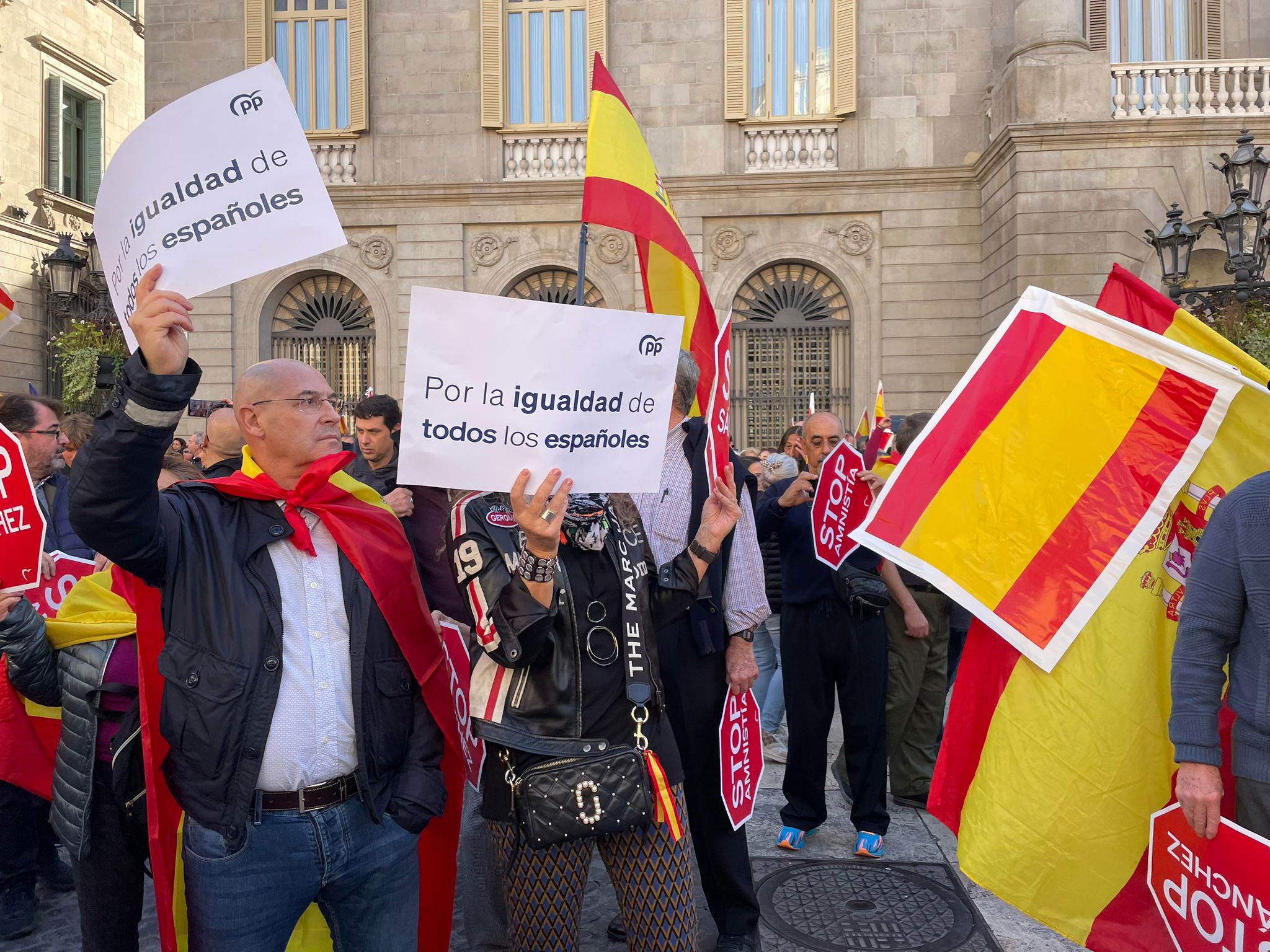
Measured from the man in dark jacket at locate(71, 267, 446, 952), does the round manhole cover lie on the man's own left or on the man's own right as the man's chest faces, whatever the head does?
on the man's own left

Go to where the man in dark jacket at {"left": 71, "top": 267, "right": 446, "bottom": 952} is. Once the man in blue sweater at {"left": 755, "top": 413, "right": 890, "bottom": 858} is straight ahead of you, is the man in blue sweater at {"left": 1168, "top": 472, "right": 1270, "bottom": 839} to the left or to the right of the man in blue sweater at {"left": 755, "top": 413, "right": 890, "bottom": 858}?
right

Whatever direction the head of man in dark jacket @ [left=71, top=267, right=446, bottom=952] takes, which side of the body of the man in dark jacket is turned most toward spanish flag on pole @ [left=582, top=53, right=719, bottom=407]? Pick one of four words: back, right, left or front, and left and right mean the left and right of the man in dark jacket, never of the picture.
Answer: left

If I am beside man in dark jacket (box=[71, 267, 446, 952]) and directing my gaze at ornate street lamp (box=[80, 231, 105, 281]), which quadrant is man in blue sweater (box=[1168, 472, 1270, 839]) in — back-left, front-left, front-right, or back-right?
back-right

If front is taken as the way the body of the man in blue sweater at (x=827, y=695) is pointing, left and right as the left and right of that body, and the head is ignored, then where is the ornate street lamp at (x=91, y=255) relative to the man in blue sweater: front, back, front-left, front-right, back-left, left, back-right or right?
back-right

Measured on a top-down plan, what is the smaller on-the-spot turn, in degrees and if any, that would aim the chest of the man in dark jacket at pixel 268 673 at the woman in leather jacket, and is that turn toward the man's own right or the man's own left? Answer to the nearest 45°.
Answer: approximately 45° to the man's own left

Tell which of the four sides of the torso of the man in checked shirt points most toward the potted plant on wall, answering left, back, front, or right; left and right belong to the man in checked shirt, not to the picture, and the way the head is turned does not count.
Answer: right

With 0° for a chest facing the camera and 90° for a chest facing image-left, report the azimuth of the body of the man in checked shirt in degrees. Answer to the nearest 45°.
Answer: approximately 45°
